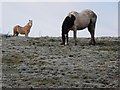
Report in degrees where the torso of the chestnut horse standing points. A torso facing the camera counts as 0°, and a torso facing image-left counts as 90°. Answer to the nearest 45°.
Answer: approximately 270°
